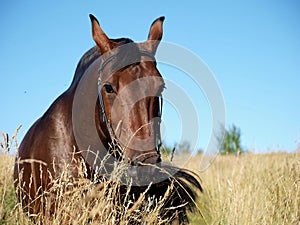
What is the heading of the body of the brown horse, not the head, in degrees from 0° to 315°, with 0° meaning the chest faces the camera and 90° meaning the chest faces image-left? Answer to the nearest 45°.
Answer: approximately 315°
